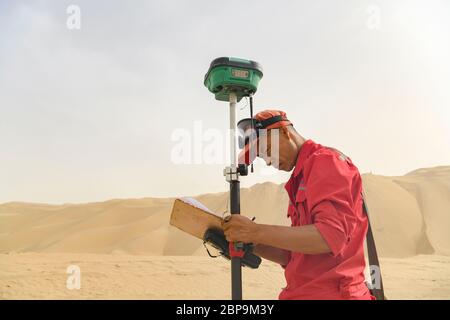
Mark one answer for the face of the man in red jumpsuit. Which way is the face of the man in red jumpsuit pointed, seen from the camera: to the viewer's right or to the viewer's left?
to the viewer's left

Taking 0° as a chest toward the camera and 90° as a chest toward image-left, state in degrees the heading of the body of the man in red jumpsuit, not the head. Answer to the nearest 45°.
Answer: approximately 90°
